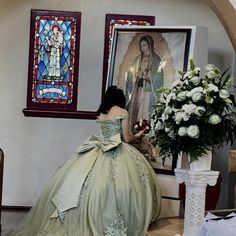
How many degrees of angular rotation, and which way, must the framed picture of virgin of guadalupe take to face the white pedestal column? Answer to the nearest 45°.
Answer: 0° — it already faces it

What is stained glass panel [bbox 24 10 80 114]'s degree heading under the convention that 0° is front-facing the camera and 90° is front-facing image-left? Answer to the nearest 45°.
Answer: approximately 0°

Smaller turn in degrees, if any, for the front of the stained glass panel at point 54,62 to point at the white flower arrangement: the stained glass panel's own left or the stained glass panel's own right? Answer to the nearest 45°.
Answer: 0° — it already faces it

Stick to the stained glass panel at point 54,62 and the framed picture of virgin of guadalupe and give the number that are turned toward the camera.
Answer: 2

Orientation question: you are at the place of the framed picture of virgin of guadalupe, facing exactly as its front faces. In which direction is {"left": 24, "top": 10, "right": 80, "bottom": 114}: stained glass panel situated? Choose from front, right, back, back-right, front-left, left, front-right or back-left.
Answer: back-right

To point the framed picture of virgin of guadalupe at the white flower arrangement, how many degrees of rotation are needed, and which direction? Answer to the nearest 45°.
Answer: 0° — it already faces it

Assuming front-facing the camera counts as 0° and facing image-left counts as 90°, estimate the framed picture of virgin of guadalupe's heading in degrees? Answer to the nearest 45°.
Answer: approximately 0°

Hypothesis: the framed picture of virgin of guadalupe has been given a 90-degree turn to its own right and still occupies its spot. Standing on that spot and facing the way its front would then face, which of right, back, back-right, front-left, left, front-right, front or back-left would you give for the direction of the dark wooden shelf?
front-right

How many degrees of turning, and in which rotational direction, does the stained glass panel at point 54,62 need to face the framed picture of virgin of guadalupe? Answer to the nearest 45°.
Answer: approximately 45° to its left
